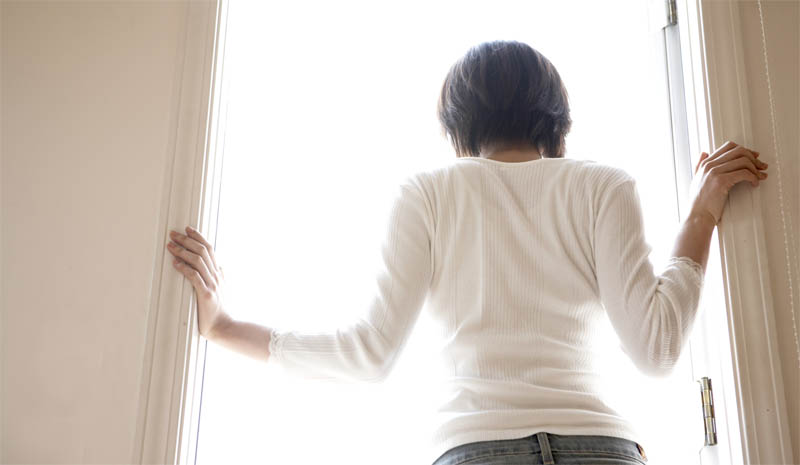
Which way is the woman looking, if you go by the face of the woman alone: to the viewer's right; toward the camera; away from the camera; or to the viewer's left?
away from the camera

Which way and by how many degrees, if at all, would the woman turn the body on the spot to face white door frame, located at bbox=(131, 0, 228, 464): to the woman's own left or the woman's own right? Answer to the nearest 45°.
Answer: approximately 90° to the woman's own left

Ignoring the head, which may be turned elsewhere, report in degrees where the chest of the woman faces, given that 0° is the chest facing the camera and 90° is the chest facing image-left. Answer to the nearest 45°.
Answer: approximately 180°
